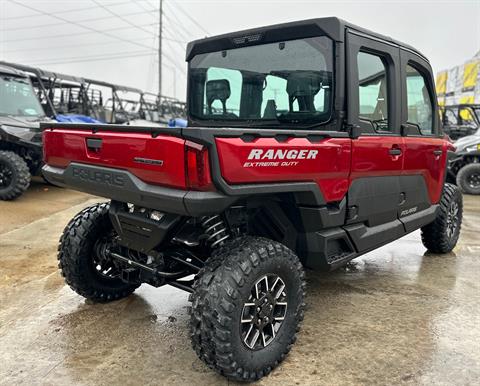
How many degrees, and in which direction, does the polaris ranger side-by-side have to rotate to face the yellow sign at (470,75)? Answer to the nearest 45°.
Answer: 0° — it already faces it

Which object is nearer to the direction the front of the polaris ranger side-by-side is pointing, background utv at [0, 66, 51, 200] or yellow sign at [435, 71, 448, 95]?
the yellow sign

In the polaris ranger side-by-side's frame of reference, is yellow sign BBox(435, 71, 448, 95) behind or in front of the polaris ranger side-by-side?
in front

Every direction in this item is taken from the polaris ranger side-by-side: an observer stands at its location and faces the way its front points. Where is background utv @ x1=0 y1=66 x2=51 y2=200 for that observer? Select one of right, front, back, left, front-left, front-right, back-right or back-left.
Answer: left

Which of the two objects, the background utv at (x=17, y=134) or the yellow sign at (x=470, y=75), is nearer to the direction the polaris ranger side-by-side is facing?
the yellow sign

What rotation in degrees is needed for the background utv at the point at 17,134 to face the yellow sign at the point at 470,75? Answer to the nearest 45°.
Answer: approximately 45° to its left

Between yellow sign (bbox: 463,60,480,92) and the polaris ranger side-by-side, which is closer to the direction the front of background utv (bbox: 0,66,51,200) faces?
the polaris ranger side-by-side

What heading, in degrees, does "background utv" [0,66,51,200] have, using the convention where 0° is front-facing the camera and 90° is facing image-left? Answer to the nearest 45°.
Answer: approximately 315°

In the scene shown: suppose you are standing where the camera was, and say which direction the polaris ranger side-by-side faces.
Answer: facing away from the viewer and to the right of the viewer

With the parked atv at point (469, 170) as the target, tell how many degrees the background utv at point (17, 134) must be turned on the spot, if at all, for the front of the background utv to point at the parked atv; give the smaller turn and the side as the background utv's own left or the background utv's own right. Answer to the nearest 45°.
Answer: approximately 45° to the background utv's own left

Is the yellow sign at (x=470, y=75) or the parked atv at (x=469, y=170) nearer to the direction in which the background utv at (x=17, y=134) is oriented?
the parked atv

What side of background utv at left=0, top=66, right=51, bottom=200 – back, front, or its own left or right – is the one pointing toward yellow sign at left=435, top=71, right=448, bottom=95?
left
